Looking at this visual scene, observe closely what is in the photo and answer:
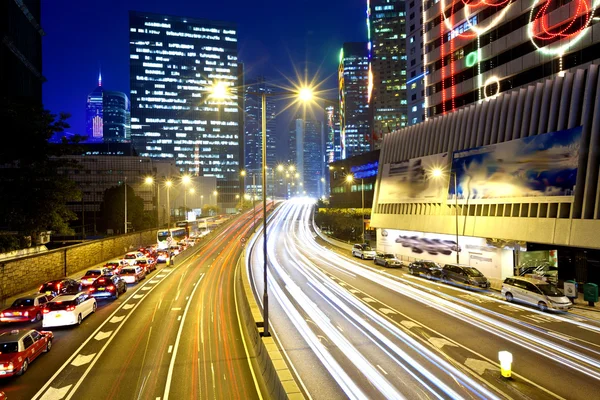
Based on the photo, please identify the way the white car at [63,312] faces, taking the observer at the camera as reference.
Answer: facing away from the viewer and to the right of the viewer

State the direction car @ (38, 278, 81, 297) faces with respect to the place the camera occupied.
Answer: facing away from the viewer and to the right of the viewer

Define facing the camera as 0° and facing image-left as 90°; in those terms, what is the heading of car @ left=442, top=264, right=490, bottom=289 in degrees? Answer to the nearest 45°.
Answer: approximately 315°

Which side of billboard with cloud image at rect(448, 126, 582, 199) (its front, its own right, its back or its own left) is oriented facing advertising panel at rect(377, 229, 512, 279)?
right

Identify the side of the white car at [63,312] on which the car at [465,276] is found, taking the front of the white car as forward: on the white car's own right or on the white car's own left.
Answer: on the white car's own right

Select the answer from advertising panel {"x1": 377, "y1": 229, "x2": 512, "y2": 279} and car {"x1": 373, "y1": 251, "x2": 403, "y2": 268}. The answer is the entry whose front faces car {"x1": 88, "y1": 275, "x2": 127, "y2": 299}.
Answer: the advertising panel

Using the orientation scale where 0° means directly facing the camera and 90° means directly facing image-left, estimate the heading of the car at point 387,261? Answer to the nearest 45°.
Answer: approximately 315°

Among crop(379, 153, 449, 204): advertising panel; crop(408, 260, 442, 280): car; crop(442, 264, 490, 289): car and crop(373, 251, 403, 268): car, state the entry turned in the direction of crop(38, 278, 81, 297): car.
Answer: the advertising panel

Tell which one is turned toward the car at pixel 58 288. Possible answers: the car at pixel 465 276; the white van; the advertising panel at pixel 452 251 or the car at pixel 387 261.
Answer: the advertising panel

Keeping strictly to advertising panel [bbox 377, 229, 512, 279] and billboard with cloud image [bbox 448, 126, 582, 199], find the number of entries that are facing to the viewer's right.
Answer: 0

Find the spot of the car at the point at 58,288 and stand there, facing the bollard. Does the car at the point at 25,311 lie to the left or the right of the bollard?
right

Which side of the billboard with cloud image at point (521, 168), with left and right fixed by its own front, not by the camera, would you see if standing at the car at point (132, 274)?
front

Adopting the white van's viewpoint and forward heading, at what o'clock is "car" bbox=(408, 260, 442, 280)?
The car is roughly at 6 o'clock from the white van.

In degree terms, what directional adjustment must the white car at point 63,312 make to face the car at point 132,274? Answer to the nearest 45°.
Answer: approximately 45° to its left

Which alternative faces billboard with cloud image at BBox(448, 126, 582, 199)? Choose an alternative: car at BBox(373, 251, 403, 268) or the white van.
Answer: the car

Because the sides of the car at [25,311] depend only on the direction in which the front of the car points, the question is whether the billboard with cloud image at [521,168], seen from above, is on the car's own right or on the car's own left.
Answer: on the car's own right

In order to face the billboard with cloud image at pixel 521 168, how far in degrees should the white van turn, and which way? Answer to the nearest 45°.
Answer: approximately 135° to its left

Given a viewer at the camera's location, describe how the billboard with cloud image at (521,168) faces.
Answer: facing the viewer and to the left of the viewer

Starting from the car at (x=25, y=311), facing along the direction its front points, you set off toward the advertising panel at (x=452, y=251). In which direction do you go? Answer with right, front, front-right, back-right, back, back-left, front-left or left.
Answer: front-right
